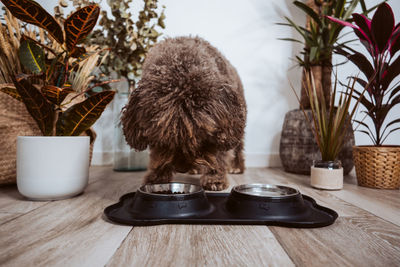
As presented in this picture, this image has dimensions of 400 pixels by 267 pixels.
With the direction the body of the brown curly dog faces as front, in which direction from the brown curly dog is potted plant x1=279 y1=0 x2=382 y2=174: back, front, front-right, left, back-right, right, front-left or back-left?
back-left

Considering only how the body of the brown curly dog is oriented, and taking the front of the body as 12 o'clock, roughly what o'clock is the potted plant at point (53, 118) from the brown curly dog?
The potted plant is roughly at 3 o'clock from the brown curly dog.

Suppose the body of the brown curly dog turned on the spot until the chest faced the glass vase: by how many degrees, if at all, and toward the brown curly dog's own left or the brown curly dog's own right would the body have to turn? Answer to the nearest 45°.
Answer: approximately 135° to the brown curly dog's own right

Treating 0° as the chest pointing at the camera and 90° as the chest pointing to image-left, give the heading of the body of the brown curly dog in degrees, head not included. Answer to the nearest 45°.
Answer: approximately 0°

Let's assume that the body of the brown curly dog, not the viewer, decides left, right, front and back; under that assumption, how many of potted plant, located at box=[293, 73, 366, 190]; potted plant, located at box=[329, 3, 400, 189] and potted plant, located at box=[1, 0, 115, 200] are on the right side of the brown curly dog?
1

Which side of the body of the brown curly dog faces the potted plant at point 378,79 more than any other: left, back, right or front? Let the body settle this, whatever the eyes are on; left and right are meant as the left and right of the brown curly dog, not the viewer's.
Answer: left
